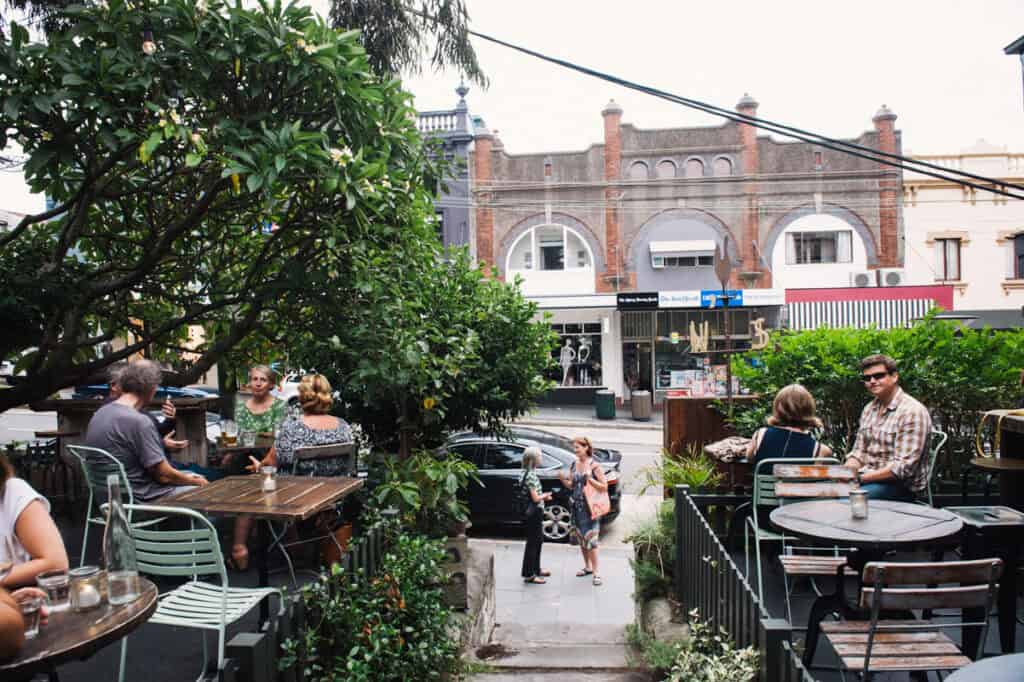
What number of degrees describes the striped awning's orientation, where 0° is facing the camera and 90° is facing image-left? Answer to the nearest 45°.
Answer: approximately 0°

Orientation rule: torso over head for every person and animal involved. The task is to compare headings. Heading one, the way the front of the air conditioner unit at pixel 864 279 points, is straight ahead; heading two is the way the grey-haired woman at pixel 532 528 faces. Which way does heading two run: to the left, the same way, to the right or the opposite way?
to the left

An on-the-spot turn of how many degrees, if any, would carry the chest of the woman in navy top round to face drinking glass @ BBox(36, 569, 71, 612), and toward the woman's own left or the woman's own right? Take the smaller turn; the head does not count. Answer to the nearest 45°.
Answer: approximately 135° to the woman's own left

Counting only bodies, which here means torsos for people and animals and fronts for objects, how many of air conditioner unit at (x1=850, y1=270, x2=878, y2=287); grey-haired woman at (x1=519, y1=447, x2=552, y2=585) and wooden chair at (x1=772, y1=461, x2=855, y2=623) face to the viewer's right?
1

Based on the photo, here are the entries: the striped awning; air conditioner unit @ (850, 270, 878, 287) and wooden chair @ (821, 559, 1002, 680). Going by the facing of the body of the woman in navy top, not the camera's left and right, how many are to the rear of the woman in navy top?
1

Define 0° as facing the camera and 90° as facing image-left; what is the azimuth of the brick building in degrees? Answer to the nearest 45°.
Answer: approximately 0°

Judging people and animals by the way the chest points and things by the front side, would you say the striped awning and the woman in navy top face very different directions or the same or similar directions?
very different directions

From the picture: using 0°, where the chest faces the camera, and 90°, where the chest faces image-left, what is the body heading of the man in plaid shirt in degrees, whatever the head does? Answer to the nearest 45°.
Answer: approximately 45°

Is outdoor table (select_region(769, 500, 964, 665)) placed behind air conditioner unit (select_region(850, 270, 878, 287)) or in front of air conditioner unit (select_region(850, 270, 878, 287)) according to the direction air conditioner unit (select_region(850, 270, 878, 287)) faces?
in front

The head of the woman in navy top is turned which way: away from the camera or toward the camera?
away from the camera

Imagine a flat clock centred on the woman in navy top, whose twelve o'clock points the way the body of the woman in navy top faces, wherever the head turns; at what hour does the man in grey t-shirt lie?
The man in grey t-shirt is roughly at 8 o'clock from the woman in navy top.
